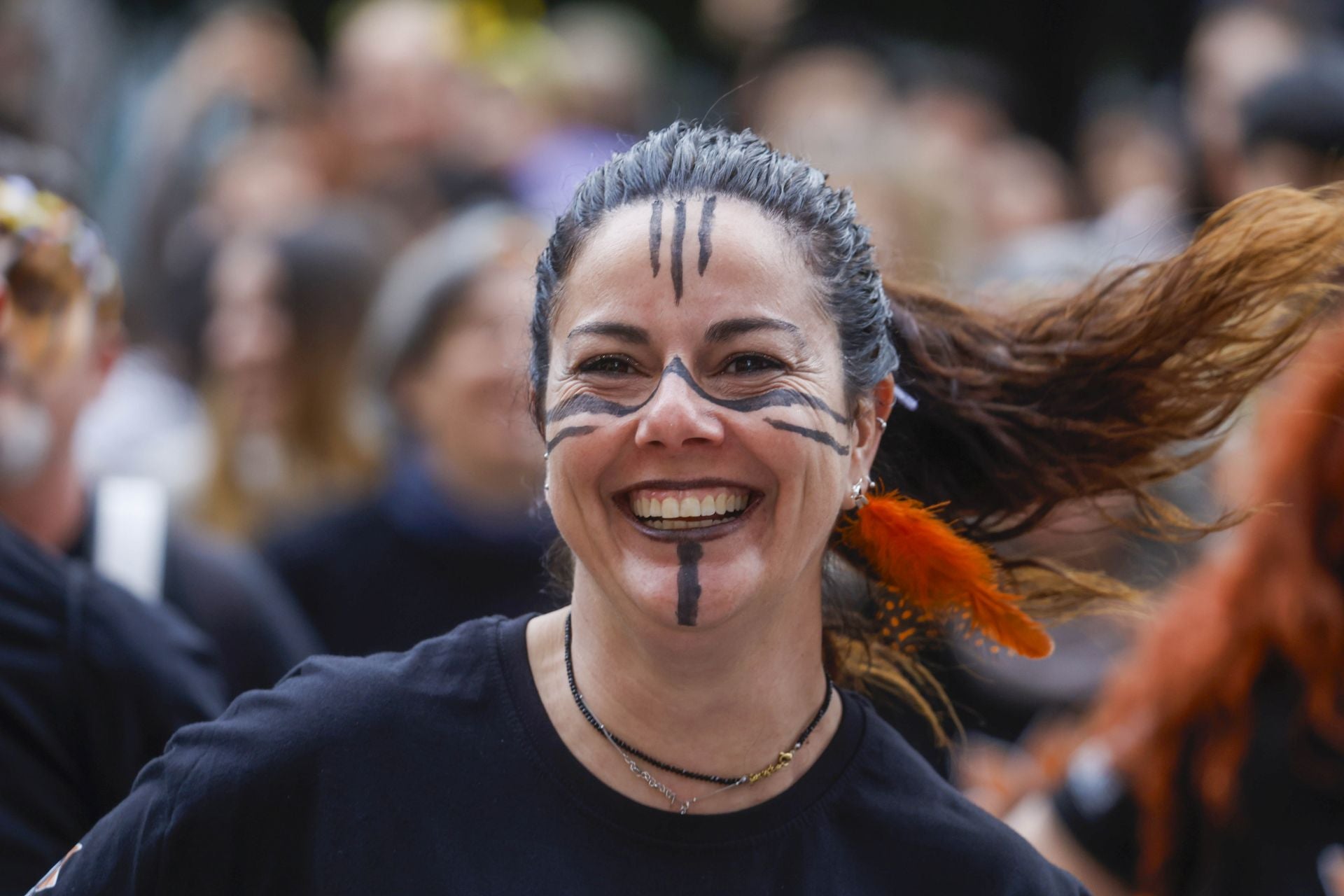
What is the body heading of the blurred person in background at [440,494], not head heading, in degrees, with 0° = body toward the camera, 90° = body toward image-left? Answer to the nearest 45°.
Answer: approximately 315°

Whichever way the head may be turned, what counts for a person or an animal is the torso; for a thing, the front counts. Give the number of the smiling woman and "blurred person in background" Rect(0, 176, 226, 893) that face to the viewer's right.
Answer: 0

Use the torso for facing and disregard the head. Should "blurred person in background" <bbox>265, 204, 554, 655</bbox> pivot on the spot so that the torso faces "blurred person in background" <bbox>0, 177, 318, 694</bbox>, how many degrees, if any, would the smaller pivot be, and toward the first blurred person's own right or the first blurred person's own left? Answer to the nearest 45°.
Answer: approximately 90° to the first blurred person's own right

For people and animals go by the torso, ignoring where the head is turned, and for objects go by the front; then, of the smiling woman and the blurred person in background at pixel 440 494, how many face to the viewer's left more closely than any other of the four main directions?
0

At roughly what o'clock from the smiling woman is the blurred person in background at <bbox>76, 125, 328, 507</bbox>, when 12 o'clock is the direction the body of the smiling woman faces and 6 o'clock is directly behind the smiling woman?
The blurred person in background is roughly at 5 o'clock from the smiling woman.

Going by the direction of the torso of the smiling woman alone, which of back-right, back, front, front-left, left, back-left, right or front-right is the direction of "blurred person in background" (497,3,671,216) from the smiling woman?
back

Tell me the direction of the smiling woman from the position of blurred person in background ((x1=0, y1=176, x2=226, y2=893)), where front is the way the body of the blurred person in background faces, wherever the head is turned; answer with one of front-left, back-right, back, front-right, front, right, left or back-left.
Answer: left

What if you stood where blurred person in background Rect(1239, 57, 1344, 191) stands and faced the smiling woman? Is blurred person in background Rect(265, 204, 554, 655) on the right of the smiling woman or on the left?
right
